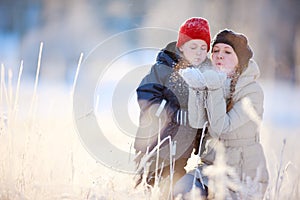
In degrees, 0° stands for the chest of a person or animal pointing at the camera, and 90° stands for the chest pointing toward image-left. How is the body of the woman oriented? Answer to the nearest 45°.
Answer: approximately 45°
